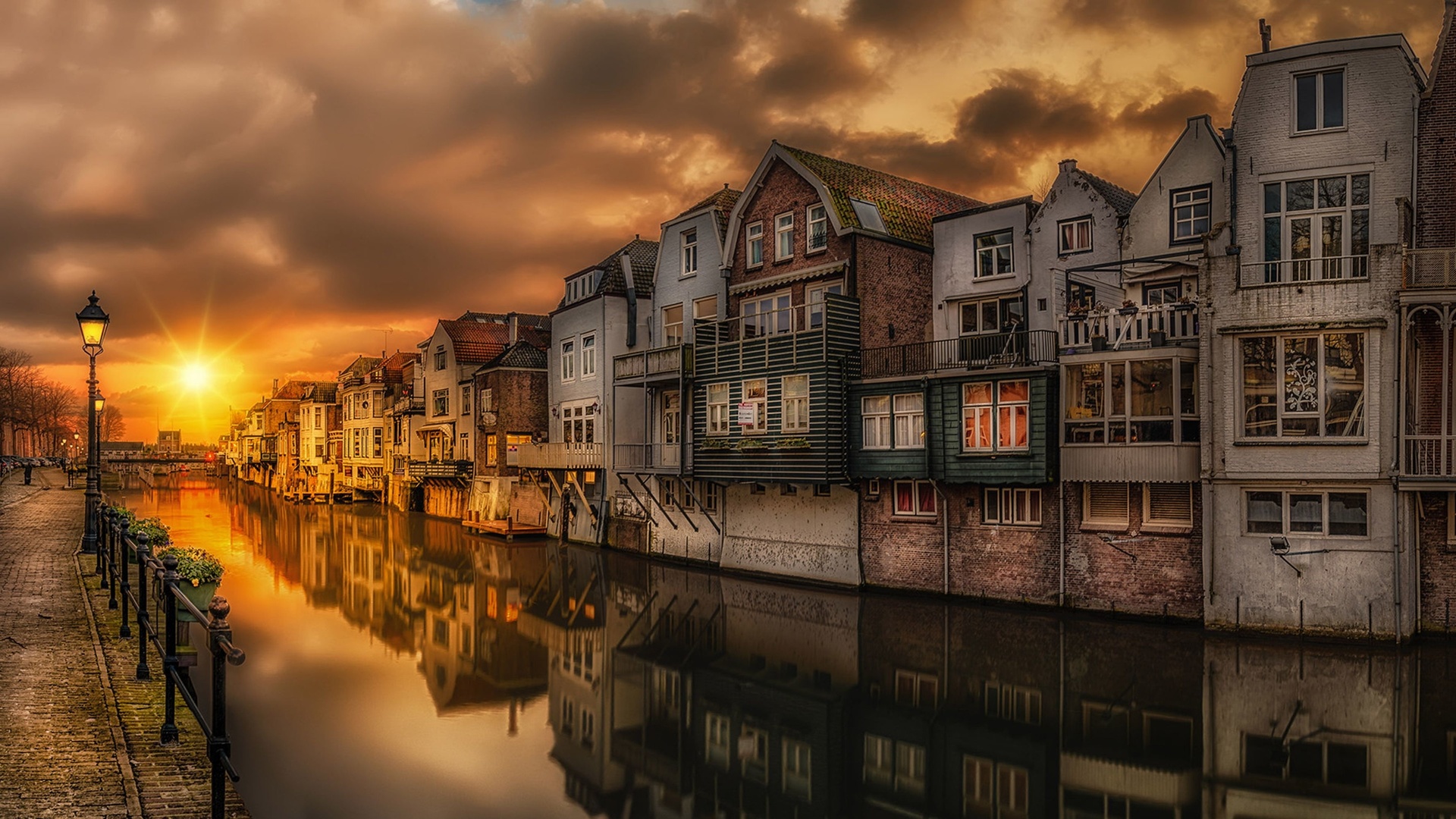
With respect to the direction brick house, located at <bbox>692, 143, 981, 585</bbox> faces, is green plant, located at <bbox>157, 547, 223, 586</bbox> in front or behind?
in front

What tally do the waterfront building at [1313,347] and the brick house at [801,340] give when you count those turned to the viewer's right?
0

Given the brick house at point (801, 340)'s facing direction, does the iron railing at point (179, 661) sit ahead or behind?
ahead

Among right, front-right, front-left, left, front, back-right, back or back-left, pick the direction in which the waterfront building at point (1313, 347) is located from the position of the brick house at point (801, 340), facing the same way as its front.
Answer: left

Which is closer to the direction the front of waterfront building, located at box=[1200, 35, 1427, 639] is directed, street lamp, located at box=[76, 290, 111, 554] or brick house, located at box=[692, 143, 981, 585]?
the street lamp

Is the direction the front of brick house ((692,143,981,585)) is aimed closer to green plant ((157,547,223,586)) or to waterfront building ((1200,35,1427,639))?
the green plant

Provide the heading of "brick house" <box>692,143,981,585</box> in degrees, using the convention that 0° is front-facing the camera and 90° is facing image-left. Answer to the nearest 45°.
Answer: approximately 45°

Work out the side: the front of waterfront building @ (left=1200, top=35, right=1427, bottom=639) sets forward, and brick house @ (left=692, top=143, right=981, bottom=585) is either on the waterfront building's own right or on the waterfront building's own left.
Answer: on the waterfront building's own right

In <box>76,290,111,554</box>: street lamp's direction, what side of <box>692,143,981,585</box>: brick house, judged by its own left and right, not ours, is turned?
front

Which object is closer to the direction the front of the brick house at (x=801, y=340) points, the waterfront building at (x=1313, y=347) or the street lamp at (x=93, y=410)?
the street lamp
